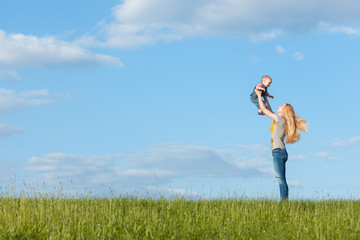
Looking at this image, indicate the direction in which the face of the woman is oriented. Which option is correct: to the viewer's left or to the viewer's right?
to the viewer's left

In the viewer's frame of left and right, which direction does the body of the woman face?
facing to the left of the viewer
